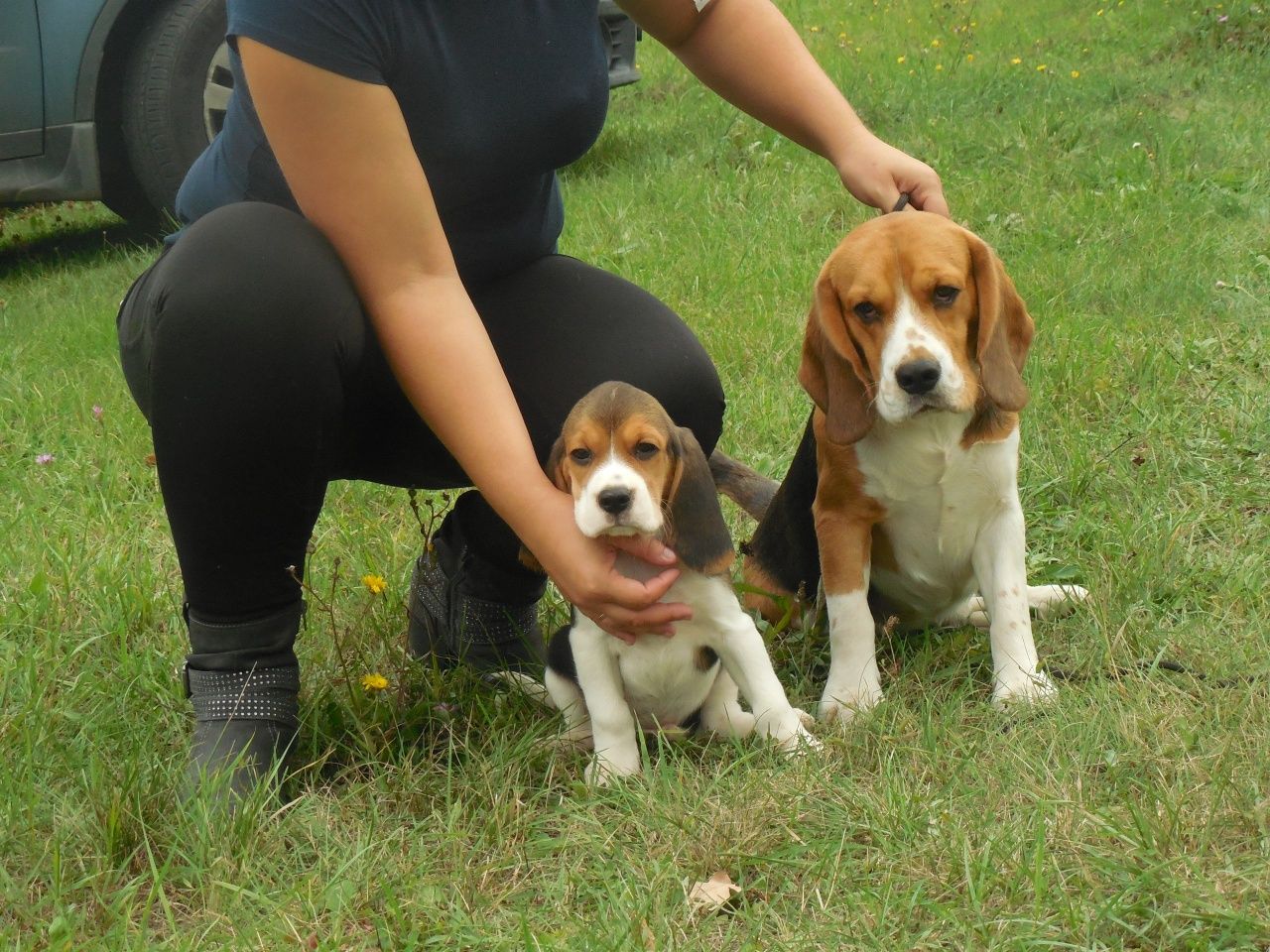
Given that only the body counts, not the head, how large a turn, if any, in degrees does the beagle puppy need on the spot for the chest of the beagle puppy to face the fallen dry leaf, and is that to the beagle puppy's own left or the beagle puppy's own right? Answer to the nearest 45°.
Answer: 0° — it already faces it

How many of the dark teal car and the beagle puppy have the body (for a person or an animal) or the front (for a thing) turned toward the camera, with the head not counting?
1

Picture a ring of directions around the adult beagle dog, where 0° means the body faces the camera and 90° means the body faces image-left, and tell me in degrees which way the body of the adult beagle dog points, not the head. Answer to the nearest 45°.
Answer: approximately 0°

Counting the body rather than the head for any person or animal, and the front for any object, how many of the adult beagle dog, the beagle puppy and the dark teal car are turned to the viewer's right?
1

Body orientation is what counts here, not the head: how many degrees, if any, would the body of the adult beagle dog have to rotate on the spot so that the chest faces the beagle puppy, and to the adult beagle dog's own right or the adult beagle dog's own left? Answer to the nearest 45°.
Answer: approximately 45° to the adult beagle dog's own right

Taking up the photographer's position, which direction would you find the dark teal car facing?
facing to the right of the viewer

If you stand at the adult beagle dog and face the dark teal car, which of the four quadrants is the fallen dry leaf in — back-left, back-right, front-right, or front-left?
back-left

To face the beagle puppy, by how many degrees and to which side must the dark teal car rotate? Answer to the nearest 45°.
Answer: approximately 90° to its right

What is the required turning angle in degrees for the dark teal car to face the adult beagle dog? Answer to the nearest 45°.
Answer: approximately 45° to its right

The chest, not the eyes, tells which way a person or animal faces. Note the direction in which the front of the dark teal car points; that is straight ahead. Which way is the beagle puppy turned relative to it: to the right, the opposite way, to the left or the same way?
to the right

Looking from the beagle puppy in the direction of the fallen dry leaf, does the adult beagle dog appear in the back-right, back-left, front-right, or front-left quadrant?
back-left

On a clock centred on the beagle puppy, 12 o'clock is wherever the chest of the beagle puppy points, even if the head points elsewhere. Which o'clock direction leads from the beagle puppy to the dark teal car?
The dark teal car is roughly at 5 o'clock from the beagle puppy.

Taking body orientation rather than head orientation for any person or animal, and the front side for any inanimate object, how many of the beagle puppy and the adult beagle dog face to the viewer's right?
0

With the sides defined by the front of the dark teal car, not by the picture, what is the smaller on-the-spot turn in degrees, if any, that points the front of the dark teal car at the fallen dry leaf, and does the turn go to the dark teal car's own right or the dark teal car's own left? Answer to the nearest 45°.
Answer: approximately 90° to the dark teal car's own right

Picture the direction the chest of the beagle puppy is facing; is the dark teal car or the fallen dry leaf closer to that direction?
the fallen dry leaf
